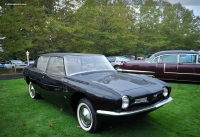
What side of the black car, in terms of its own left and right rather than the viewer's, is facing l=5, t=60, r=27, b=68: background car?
back

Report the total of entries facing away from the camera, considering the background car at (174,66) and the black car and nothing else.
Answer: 0

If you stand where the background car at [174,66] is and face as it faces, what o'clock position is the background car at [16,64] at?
the background car at [16,64] is roughly at 7 o'clock from the background car at [174,66].

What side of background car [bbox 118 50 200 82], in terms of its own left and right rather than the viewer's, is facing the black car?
right

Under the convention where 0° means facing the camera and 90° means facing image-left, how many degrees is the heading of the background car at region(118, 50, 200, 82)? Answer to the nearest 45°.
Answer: approximately 270°

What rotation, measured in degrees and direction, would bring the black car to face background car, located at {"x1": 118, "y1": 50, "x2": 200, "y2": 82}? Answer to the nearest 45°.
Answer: approximately 90° to its left

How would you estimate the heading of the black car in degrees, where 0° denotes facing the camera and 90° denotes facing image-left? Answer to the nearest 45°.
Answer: approximately 315°
